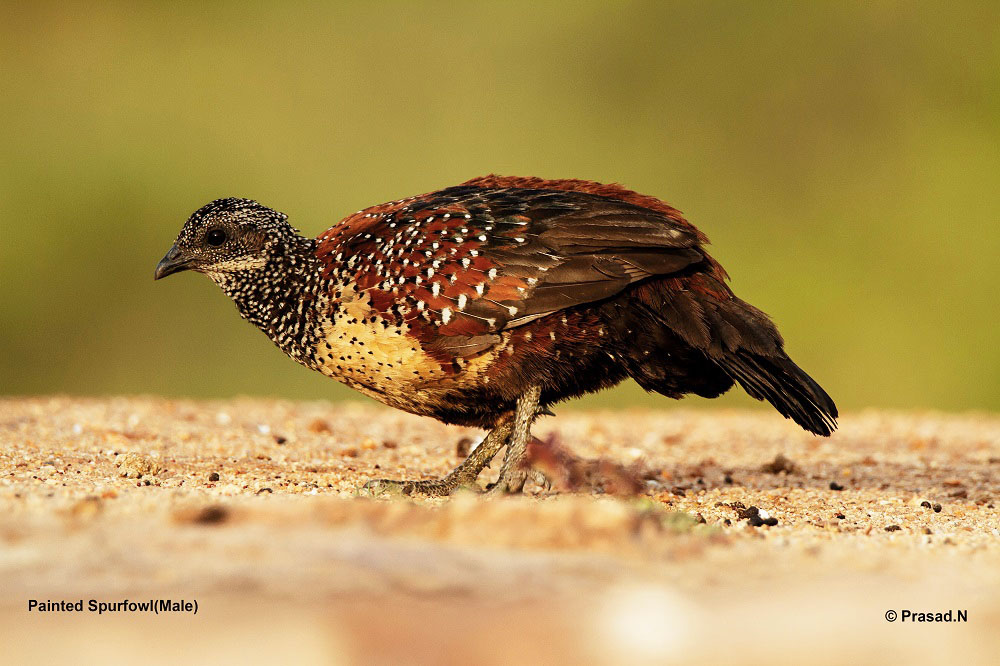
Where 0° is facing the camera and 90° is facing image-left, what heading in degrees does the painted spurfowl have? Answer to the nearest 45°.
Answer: approximately 90°
